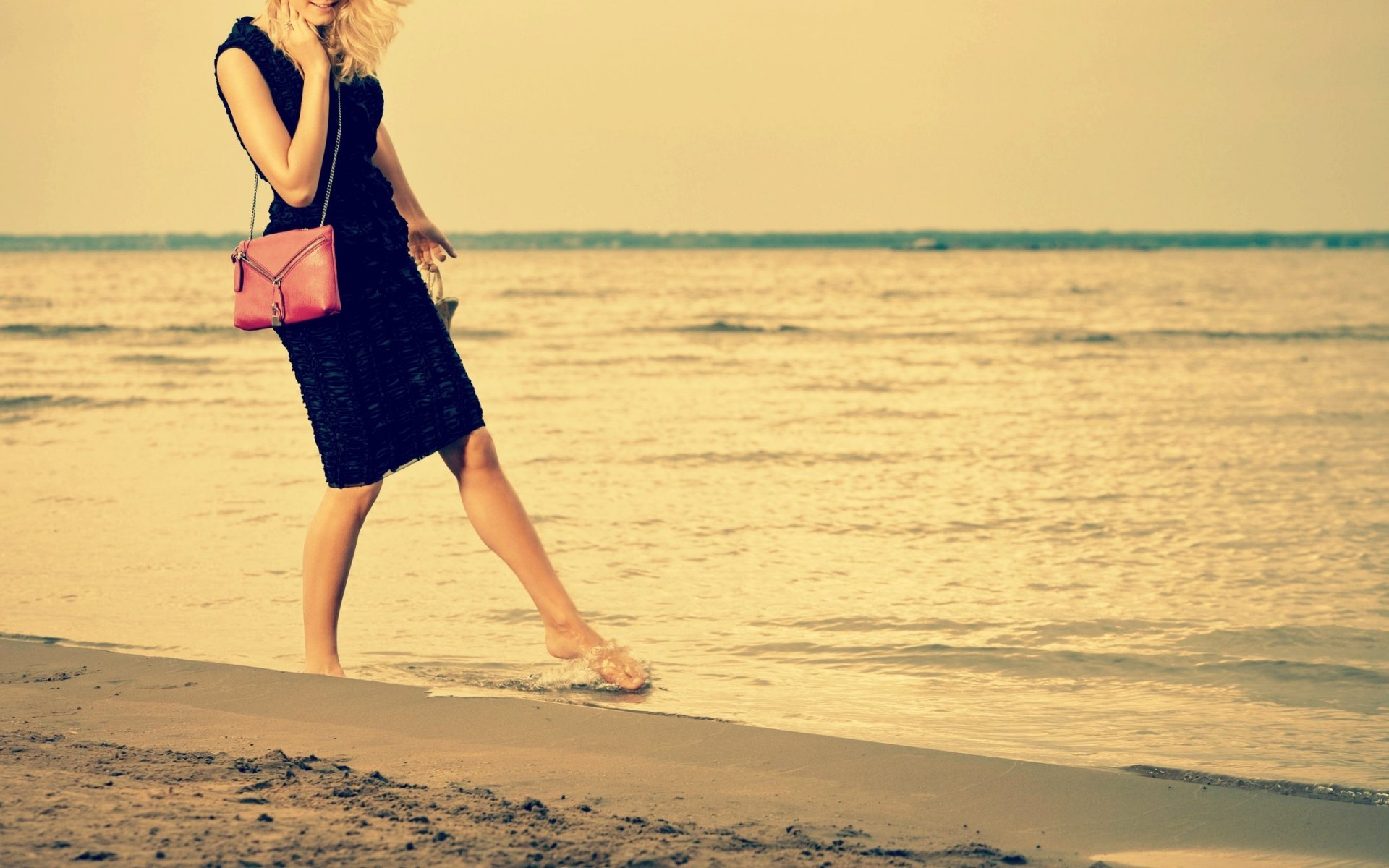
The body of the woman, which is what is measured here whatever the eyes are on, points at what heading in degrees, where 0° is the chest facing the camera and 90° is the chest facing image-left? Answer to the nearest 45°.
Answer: approximately 315°
